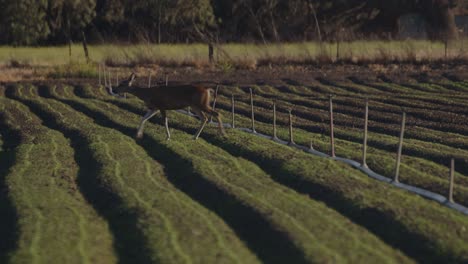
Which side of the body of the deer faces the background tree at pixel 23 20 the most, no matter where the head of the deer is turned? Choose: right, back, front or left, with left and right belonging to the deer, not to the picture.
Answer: right

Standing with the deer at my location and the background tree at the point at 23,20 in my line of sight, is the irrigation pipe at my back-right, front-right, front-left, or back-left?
back-right

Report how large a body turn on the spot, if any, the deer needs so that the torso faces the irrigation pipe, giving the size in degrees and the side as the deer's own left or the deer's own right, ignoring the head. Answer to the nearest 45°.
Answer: approximately 135° to the deer's own left

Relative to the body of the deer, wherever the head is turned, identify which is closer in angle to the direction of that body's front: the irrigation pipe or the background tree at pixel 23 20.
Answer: the background tree

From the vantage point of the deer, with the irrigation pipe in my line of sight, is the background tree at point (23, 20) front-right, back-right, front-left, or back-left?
back-left

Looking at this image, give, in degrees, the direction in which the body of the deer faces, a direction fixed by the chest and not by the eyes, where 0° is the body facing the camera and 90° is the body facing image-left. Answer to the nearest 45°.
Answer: approximately 90°
